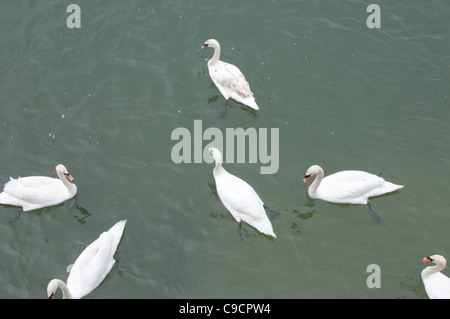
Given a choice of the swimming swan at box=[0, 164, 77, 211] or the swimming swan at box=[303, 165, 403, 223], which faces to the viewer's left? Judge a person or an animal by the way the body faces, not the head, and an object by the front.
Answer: the swimming swan at box=[303, 165, 403, 223]

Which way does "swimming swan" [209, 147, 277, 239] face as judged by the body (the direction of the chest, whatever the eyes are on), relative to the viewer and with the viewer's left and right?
facing away from the viewer and to the left of the viewer

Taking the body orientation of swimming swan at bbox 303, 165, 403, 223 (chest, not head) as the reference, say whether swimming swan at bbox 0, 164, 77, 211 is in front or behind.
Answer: in front

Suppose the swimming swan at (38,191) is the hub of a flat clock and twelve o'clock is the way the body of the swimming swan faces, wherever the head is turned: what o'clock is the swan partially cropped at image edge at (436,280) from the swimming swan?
The swan partially cropped at image edge is roughly at 1 o'clock from the swimming swan.

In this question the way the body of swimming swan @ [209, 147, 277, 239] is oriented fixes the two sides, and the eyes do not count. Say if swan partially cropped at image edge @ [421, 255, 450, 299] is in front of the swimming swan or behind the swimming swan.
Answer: behind

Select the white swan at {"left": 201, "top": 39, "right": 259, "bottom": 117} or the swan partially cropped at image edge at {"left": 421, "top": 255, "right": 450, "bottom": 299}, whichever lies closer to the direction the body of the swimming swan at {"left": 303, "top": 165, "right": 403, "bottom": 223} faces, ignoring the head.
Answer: the white swan

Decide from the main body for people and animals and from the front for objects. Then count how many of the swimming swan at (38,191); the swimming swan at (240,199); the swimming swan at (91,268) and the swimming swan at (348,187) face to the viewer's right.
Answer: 1

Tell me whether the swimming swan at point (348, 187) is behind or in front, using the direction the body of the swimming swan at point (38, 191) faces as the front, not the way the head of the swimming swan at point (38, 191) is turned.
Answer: in front

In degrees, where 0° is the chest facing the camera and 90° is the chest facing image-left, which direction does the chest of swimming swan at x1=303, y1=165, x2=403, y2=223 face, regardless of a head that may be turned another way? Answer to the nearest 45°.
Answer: approximately 90°

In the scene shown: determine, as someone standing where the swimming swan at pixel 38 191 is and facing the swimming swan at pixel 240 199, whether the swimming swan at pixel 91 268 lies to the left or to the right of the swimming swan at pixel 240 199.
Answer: right

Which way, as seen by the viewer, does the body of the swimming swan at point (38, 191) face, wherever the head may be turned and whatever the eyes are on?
to the viewer's right

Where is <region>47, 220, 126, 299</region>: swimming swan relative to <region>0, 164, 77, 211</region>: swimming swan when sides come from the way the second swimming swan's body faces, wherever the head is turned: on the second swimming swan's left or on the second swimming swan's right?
on the second swimming swan's right

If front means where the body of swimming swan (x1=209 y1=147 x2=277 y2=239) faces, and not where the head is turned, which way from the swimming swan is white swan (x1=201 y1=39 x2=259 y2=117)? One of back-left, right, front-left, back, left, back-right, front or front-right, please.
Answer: front-right

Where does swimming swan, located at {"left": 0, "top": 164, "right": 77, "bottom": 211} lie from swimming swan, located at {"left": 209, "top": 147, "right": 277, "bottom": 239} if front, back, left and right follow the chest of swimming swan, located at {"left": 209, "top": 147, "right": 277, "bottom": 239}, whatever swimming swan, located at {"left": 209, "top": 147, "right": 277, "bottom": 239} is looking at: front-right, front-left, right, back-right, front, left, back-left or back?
front-left
